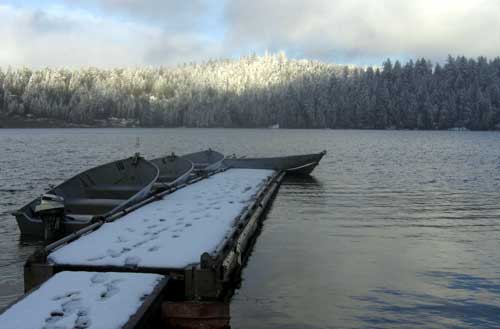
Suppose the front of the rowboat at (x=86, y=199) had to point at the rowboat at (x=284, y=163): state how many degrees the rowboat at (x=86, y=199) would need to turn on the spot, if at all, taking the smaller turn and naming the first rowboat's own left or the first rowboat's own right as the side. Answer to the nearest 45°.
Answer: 0° — it already faces it

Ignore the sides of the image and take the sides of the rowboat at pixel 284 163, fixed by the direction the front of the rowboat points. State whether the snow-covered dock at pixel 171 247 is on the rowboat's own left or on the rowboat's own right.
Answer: on the rowboat's own right

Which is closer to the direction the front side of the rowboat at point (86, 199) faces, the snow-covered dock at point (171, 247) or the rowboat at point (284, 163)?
the rowboat

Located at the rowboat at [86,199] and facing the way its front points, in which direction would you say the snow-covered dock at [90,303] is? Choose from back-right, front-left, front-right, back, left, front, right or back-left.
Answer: back-right

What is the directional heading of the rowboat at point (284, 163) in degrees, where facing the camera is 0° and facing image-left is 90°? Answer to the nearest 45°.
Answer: approximately 270°

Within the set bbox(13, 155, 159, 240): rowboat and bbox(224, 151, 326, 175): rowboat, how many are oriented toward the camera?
0
